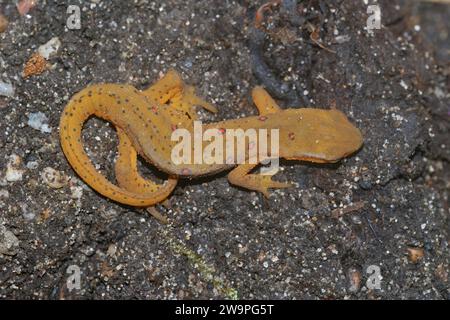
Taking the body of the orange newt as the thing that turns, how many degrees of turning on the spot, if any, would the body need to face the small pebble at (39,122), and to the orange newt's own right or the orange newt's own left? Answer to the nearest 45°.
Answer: approximately 180°

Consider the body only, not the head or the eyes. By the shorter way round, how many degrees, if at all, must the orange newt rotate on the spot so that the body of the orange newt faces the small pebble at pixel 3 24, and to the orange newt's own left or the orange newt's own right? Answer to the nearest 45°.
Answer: approximately 135° to the orange newt's own left

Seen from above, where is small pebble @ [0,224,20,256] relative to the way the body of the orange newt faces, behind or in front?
behind

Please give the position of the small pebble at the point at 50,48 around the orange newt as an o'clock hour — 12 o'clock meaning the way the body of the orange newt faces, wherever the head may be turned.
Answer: The small pebble is roughly at 7 o'clock from the orange newt.

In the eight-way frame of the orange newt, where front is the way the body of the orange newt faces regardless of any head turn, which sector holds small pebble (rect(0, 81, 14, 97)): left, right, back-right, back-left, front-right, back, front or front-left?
back

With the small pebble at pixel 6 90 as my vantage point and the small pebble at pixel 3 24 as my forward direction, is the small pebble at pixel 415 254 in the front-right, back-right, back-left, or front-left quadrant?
back-right

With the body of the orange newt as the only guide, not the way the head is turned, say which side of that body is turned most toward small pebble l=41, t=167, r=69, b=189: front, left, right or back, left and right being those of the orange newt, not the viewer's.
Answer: back

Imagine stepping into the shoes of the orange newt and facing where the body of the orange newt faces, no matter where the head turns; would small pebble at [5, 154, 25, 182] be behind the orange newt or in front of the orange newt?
behind

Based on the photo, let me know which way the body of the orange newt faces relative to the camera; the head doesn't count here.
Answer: to the viewer's right
